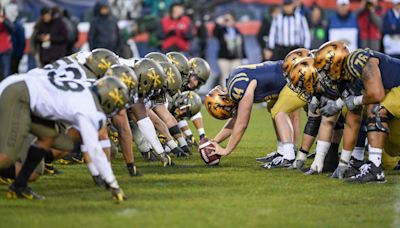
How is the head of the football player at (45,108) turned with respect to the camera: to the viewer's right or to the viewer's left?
to the viewer's right

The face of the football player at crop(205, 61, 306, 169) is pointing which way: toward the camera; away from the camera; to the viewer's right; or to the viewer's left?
to the viewer's left

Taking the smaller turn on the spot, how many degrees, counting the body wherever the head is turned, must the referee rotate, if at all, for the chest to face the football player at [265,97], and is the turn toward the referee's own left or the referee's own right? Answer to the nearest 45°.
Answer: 0° — they already face them

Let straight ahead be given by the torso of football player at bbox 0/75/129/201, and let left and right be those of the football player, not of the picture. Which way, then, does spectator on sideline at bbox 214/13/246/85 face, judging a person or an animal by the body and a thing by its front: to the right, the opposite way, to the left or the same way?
to the right

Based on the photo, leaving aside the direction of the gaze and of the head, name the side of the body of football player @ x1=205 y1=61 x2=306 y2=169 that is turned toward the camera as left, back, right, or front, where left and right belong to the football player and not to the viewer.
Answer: left

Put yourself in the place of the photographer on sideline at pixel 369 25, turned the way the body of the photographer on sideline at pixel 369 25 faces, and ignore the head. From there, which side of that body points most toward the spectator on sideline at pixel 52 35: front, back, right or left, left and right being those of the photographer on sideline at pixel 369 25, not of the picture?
right

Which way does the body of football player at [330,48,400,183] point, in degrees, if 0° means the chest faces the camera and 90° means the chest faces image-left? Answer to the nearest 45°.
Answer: approximately 90°

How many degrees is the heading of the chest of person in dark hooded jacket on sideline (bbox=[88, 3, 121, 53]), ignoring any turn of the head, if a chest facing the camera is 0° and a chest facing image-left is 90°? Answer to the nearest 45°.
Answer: approximately 0°

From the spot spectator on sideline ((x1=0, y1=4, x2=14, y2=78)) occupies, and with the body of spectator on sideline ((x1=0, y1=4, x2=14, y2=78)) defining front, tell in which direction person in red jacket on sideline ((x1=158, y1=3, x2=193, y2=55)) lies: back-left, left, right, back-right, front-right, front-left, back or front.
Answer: left

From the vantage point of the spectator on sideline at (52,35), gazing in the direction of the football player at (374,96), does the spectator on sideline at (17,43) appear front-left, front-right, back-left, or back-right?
back-right
